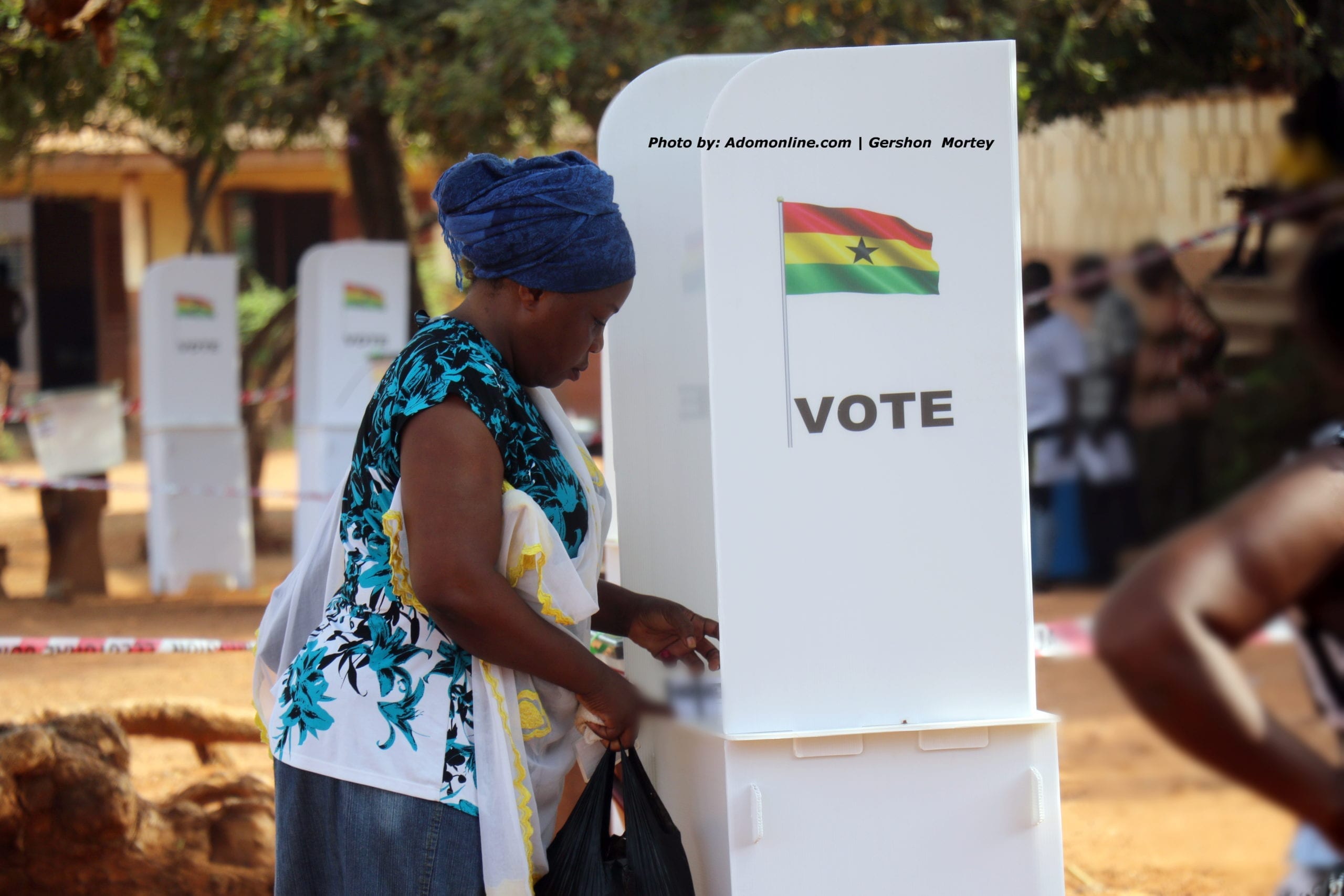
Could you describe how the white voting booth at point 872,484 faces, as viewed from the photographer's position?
facing to the left of the viewer

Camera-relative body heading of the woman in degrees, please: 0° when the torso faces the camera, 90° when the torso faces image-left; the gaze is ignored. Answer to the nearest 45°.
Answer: approximately 270°
